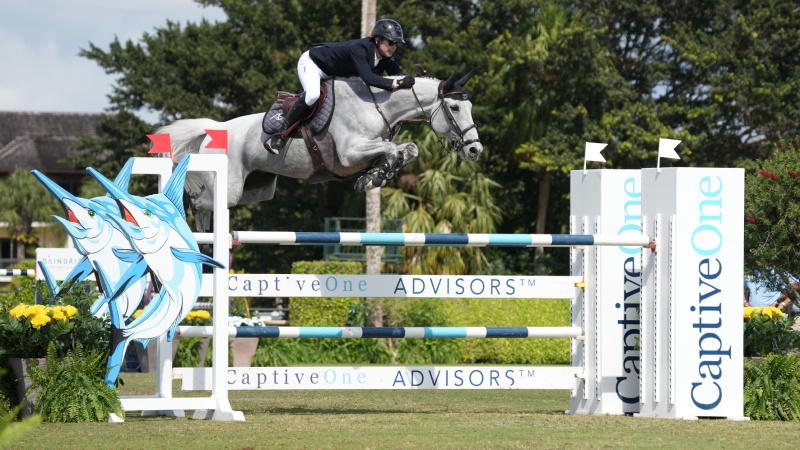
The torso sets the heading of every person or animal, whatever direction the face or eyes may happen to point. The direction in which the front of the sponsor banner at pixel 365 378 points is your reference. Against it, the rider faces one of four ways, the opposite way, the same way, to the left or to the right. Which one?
to the left

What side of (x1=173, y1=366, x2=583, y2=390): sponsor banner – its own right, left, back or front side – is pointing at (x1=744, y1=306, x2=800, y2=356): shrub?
left

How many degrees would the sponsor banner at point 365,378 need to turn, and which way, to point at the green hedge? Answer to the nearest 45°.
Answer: approximately 180°

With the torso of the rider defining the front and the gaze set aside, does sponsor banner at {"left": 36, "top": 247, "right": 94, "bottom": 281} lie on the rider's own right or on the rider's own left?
on the rider's own left

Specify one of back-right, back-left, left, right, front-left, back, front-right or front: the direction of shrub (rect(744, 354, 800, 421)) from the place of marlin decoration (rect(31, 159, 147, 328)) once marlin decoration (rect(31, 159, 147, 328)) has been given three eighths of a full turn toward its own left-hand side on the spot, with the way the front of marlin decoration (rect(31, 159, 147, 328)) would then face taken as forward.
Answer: front-left

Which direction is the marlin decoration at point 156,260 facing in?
to the viewer's left

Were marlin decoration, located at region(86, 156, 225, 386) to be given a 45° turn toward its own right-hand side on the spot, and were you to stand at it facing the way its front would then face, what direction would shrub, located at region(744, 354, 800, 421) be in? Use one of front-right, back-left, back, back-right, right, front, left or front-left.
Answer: back-right

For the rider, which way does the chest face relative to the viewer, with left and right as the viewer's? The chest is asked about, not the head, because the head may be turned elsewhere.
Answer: facing to the right of the viewer

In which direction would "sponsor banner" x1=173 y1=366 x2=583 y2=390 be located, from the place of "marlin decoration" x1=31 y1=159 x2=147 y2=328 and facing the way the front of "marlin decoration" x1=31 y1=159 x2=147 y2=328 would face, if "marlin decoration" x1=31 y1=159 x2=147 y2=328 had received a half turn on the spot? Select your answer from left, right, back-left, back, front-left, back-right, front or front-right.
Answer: front

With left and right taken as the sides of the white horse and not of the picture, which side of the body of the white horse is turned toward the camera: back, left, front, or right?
right

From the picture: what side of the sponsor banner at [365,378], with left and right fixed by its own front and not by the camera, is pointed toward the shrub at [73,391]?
right
